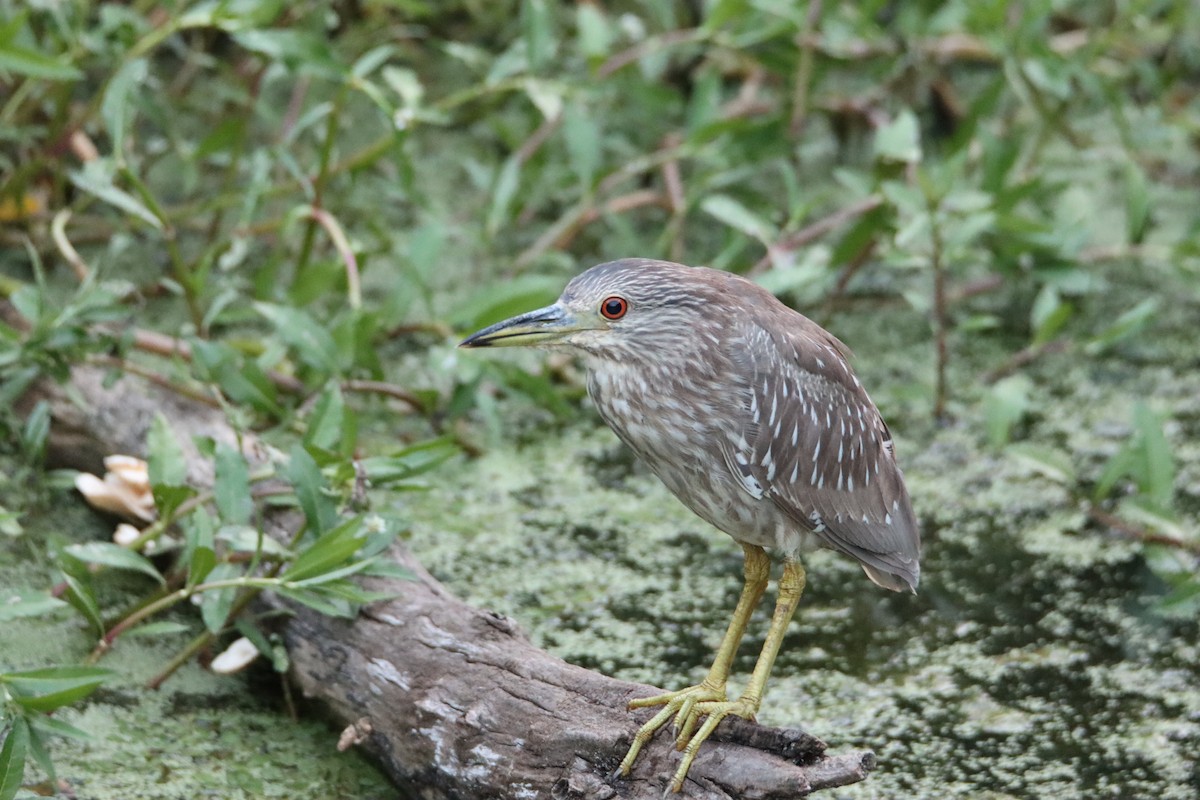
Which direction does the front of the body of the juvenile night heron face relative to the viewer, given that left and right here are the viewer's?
facing to the left of the viewer
